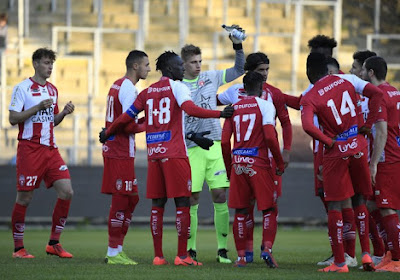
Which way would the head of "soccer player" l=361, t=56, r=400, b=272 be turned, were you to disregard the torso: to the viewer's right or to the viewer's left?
to the viewer's left

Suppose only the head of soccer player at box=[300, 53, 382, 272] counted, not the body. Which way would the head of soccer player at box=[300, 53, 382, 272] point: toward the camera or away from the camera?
away from the camera

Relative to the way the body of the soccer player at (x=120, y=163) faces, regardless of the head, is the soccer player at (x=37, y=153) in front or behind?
behind

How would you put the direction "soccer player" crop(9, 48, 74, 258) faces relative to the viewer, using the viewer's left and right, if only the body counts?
facing the viewer and to the right of the viewer

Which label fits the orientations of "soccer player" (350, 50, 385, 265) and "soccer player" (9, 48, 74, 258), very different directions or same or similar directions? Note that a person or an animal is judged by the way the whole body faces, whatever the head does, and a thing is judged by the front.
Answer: very different directions

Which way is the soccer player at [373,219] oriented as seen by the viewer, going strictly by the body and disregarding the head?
to the viewer's left

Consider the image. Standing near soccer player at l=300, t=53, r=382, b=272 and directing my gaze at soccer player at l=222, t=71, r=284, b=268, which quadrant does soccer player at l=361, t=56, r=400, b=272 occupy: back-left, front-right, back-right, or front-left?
back-right

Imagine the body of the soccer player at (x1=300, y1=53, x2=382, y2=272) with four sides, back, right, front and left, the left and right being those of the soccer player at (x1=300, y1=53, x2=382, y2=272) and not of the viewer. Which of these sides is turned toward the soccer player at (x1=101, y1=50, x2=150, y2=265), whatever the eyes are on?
left

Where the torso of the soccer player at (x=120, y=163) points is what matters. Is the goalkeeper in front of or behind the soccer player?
in front

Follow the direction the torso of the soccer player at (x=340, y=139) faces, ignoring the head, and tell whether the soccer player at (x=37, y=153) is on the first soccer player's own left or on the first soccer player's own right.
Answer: on the first soccer player's own left

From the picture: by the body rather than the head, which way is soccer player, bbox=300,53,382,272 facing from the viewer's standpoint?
away from the camera

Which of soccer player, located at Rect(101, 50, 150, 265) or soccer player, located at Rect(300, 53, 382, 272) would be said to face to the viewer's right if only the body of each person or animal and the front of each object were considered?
soccer player, located at Rect(101, 50, 150, 265)
